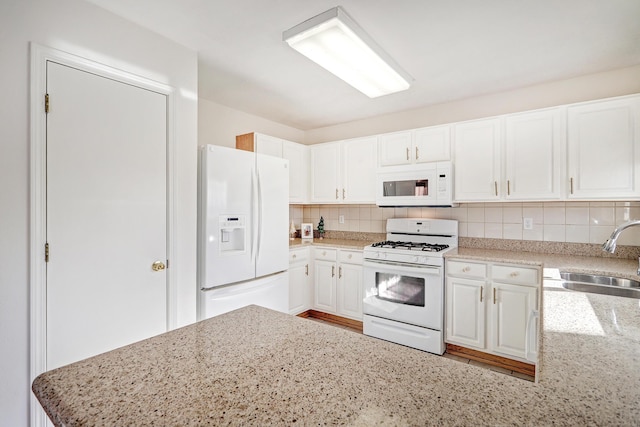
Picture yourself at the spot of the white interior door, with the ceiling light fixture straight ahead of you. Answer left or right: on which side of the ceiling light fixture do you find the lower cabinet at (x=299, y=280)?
left

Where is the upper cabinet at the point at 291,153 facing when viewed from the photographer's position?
facing the viewer and to the right of the viewer

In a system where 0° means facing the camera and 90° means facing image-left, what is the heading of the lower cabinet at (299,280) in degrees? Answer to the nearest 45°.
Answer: approximately 315°

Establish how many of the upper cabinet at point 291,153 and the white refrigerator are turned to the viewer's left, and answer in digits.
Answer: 0

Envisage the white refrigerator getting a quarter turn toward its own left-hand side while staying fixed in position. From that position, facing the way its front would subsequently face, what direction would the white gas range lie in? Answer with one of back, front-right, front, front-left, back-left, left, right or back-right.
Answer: front-right
